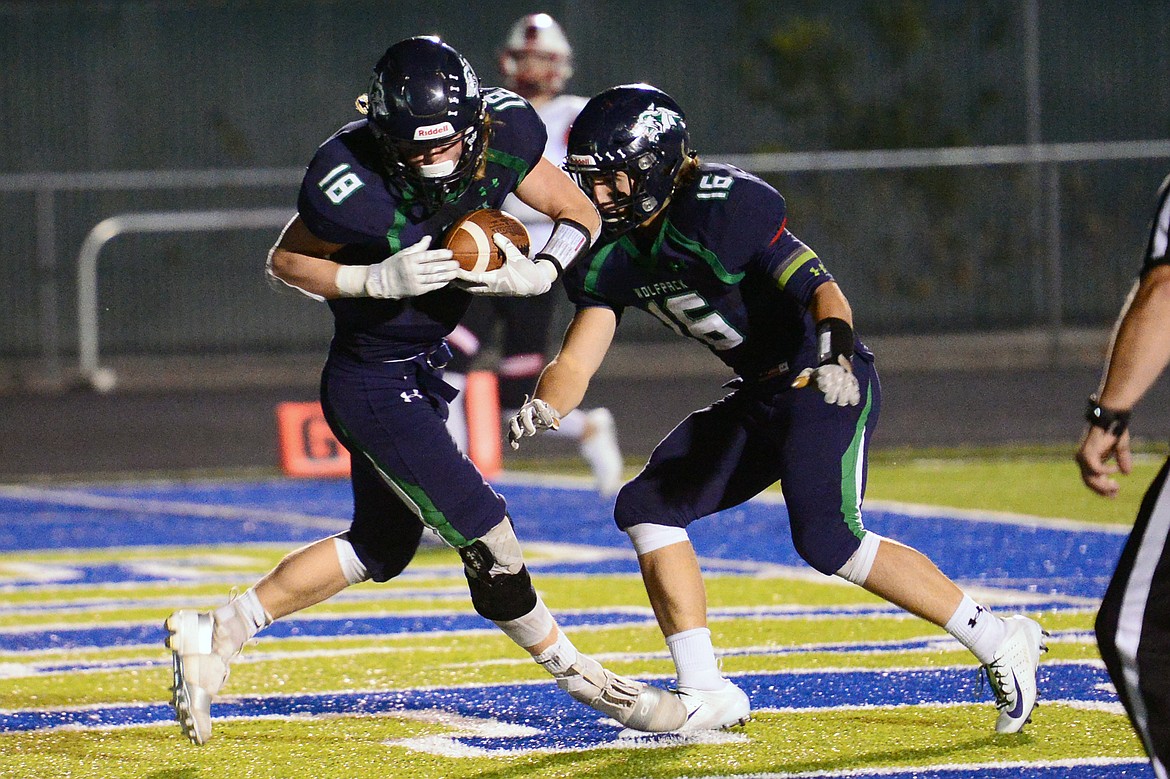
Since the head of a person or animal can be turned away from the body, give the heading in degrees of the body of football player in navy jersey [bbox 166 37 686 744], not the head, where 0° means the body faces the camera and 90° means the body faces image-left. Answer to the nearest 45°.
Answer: approximately 315°

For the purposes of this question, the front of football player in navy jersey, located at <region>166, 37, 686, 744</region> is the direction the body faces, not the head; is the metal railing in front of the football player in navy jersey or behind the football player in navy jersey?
behind

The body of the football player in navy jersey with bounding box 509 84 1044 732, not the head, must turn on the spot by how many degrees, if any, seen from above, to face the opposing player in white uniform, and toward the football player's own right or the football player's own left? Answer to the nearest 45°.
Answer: approximately 135° to the football player's own right

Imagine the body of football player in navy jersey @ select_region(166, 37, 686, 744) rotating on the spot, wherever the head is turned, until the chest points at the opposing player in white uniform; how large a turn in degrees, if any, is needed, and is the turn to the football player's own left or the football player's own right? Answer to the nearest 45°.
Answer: approximately 135° to the football player's own left

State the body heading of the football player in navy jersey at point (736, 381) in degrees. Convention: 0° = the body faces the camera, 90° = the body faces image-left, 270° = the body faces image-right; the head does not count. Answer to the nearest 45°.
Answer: approximately 45°

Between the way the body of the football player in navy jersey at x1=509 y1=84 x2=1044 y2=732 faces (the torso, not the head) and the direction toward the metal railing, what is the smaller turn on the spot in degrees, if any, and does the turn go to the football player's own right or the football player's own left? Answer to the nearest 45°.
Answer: approximately 90° to the football player's own right

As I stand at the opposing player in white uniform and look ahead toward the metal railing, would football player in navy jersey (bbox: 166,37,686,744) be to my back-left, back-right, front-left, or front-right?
back-left

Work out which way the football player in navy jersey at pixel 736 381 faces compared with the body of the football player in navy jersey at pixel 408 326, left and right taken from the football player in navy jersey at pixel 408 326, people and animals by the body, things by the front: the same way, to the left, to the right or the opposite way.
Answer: to the right

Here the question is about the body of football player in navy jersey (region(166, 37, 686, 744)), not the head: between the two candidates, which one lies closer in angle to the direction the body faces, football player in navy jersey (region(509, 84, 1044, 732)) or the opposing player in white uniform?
the football player in navy jersey

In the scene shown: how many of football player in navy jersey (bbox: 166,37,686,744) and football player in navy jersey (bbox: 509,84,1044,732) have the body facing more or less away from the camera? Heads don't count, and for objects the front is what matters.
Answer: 0

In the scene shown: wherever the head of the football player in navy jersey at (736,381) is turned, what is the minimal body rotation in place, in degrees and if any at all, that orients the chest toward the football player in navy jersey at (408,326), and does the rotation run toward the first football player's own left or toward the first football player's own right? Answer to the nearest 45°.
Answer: approximately 45° to the first football player's own right
